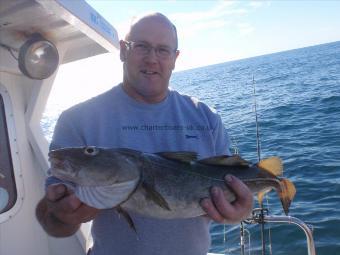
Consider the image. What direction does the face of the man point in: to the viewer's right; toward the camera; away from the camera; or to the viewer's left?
toward the camera

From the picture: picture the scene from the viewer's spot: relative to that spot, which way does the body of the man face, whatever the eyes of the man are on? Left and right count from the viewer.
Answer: facing the viewer
